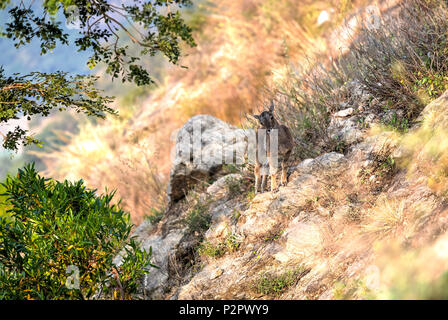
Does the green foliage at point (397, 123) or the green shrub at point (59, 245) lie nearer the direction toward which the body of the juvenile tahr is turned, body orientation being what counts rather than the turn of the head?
the green shrub

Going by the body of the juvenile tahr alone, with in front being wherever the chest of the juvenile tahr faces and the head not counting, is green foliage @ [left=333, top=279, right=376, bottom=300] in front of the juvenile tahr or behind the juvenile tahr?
in front

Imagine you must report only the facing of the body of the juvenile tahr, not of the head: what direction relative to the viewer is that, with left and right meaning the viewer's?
facing the viewer and to the left of the viewer

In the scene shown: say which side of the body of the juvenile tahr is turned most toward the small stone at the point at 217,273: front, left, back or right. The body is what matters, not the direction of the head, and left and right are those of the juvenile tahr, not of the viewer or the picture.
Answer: front

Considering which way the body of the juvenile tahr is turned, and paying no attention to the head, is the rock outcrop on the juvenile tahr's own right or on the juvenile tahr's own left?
on the juvenile tahr's own right

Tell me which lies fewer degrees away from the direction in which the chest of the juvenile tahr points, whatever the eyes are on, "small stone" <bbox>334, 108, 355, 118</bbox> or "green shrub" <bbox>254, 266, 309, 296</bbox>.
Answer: the green shrub

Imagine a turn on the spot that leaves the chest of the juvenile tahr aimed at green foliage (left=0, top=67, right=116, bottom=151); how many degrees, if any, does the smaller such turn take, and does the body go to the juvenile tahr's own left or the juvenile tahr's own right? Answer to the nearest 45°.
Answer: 0° — it already faces it

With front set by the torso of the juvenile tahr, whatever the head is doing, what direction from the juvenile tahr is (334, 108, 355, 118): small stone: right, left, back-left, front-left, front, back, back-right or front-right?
back
